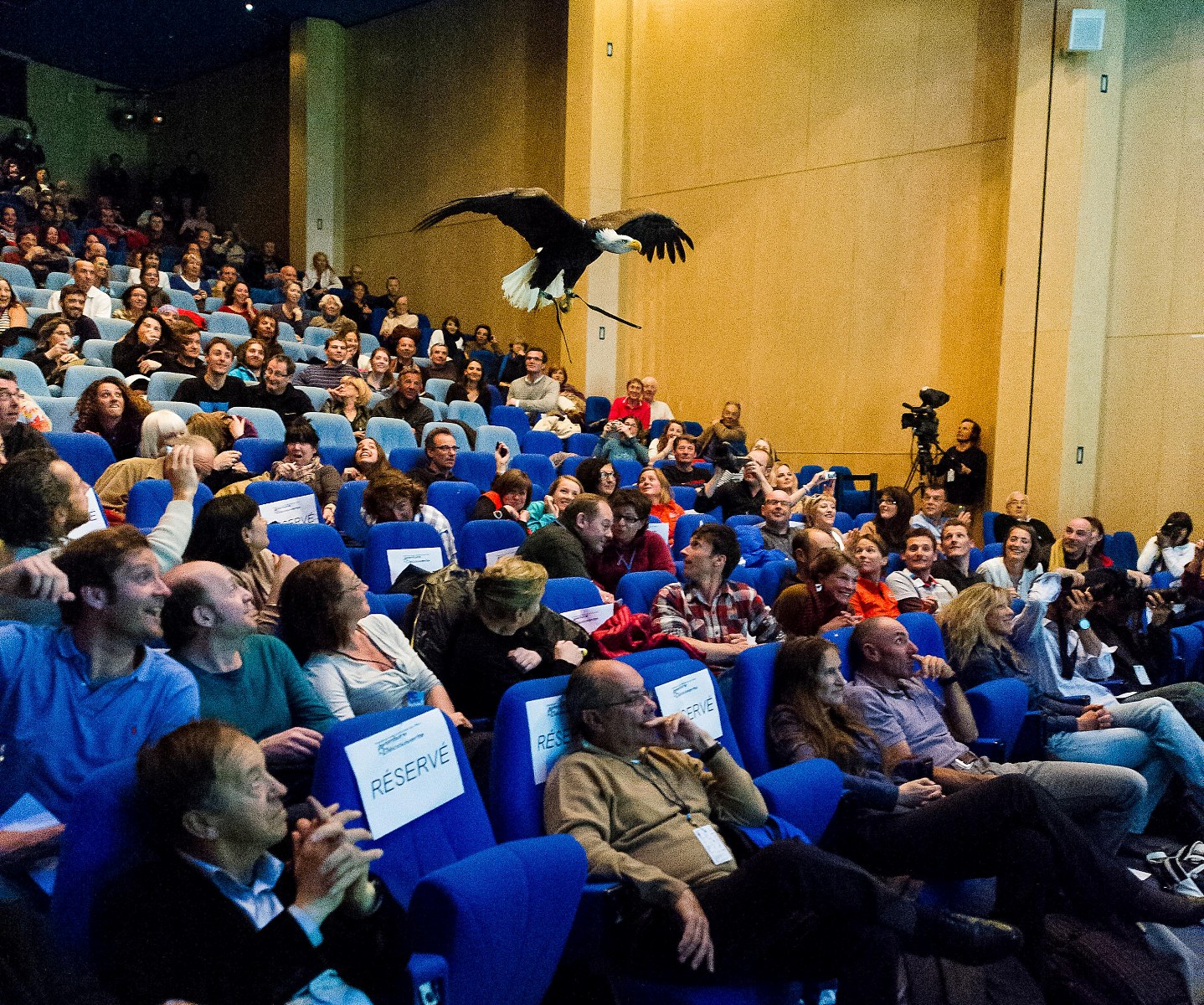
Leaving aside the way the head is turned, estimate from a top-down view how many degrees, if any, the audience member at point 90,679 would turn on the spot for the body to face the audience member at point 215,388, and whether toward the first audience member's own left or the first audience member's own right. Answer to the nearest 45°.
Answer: approximately 135° to the first audience member's own left

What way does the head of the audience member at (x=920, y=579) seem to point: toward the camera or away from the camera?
toward the camera

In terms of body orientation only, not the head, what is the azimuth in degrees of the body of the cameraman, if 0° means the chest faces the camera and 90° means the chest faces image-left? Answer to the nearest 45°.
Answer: approximately 45°

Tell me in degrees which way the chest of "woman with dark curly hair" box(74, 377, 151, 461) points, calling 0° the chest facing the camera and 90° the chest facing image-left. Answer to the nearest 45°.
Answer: approximately 315°

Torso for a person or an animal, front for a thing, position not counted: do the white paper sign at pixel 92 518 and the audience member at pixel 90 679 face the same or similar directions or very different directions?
same or similar directions

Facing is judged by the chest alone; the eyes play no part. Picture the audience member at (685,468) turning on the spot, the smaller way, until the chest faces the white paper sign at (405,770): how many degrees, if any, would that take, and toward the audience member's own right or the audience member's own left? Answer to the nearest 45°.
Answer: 0° — they already face it

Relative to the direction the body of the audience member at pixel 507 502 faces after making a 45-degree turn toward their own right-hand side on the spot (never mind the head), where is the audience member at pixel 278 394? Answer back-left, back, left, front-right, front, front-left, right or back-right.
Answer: back-right

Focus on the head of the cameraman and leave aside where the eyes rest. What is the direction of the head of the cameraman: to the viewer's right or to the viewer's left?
to the viewer's left

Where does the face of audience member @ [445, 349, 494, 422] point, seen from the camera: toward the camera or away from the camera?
toward the camera

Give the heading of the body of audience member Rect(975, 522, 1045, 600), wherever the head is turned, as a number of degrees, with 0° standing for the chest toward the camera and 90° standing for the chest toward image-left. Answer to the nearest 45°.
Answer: approximately 0°

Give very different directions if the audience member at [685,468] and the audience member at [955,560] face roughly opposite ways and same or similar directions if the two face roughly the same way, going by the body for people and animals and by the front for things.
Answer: same or similar directions

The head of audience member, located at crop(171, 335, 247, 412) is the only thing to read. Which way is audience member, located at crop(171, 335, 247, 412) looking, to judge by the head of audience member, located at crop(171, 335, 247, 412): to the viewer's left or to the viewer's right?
to the viewer's right

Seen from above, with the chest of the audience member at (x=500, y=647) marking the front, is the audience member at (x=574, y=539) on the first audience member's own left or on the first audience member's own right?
on the first audience member's own left

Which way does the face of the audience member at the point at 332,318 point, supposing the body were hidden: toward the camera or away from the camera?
toward the camera

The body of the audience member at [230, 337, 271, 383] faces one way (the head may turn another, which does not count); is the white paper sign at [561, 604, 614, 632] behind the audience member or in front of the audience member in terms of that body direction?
in front

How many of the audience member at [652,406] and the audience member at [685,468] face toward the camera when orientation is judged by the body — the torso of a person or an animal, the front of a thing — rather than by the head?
2

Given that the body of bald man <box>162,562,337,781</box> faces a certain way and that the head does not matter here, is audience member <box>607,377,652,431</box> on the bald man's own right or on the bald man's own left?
on the bald man's own left

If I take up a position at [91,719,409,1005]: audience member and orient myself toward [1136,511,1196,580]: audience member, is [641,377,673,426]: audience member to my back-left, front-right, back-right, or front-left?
front-left

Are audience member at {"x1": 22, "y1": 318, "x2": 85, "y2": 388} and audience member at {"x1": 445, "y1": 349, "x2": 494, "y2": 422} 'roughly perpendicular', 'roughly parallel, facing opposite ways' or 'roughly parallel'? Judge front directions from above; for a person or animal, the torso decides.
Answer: roughly parallel

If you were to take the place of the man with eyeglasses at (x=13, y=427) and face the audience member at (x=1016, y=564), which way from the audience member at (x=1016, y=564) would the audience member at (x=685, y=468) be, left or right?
left

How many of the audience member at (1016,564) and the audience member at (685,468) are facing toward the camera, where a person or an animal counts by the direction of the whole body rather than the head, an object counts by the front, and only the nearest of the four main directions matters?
2
